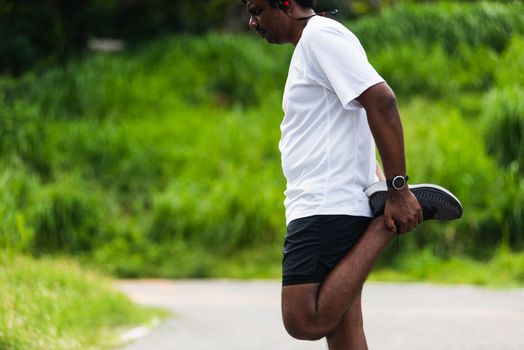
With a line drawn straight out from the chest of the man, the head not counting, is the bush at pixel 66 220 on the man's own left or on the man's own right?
on the man's own right

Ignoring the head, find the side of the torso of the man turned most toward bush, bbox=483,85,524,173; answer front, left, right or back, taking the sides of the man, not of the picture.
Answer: right

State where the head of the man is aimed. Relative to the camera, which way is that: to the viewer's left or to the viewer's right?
to the viewer's left

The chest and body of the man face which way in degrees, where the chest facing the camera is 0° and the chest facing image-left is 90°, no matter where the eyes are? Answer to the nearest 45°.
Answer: approximately 90°

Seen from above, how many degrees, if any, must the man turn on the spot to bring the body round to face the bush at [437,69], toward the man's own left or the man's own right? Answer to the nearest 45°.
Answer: approximately 90° to the man's own right
